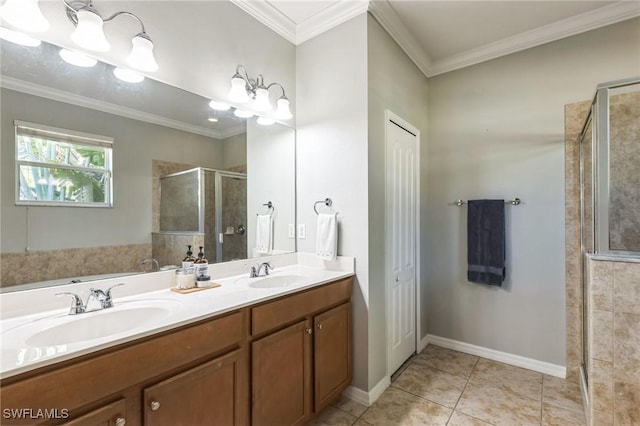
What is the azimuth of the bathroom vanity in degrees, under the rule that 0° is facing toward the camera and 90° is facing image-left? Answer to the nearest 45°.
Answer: approximately 315°

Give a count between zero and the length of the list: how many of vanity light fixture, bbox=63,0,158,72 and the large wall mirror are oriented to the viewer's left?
0

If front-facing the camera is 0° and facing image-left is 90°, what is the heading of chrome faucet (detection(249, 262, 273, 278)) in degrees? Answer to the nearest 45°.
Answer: approximately 315°

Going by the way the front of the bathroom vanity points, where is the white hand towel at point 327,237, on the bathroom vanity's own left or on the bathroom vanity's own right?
on the bathroom vanity's own left

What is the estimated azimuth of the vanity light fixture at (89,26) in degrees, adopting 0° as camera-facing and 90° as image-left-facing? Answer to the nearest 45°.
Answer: approximately 315°

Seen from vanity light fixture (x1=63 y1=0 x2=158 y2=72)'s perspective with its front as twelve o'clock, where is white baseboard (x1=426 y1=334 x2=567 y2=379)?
The white baseboard is roughly at 11 o'clock from the vanity light fixture.

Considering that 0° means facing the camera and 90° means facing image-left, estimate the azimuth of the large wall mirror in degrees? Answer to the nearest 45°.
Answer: approximately 315°

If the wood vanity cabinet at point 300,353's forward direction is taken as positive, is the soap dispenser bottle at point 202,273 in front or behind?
behind
